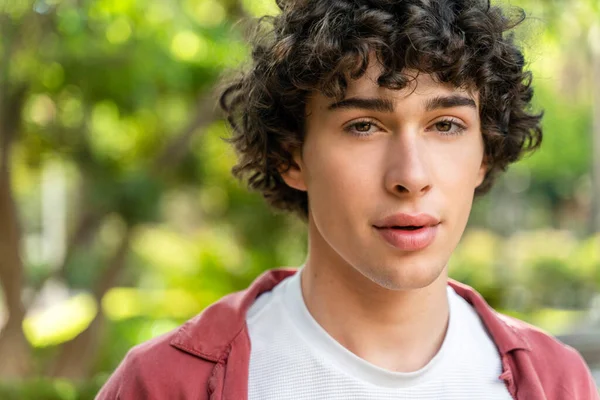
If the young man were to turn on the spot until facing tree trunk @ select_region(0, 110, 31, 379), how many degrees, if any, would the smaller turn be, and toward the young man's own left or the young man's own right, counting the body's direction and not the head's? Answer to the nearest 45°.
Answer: approximately 135° to the young man's own right

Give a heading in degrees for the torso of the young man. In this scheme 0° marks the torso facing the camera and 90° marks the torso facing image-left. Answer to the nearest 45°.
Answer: approximately 0°

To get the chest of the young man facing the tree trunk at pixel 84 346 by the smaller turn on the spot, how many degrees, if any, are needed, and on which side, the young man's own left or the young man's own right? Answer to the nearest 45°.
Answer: approximately 135° to the young man's own right
